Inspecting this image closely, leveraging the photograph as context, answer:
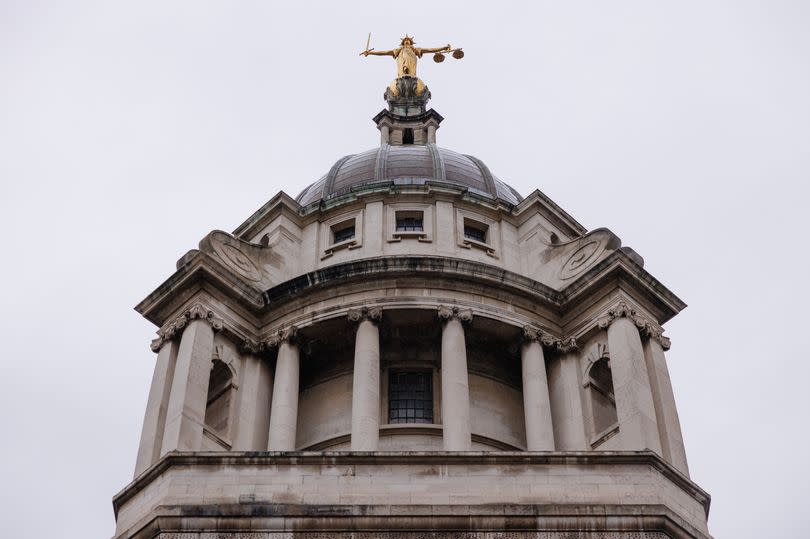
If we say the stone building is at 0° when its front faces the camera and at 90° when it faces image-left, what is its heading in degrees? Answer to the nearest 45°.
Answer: approximately 0°
